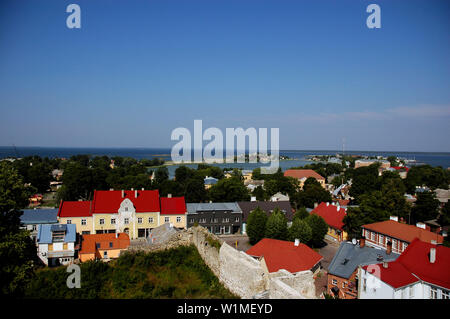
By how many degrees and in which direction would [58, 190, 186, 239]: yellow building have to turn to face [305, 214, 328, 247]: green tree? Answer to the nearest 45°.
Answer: approximately 45° to its left

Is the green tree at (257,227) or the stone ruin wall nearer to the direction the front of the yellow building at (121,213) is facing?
the stone ruin wall

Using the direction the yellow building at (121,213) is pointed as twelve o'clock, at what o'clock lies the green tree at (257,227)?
The green tree is roughly at 10 o'clock from the yellow building.

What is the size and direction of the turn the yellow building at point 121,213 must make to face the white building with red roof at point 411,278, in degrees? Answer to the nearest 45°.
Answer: approximately 45° to its left

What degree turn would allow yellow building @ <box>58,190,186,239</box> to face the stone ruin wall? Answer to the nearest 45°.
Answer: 0° — it already faces it

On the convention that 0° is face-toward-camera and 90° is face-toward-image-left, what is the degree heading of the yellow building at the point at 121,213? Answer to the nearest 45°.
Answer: approximately 0°
